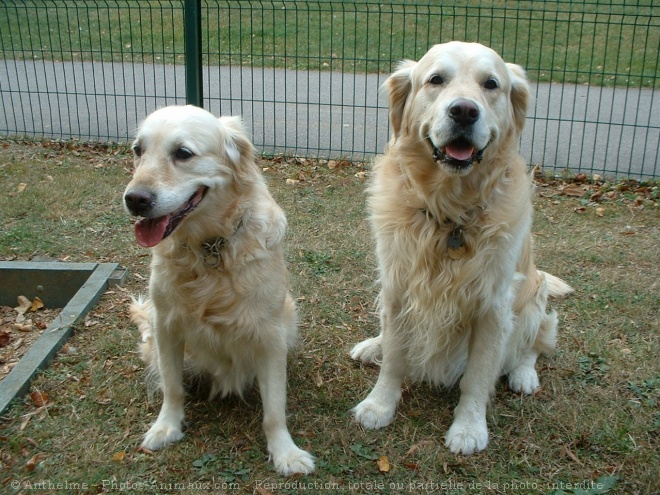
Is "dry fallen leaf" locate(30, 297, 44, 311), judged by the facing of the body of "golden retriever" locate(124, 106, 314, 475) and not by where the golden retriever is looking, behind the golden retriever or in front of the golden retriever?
behind

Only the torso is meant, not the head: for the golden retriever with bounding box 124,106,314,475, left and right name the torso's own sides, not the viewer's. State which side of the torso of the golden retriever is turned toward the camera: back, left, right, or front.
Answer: front

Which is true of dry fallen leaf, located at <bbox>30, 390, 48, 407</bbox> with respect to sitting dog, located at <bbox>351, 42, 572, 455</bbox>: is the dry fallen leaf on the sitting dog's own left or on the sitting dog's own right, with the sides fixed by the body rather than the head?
on the sitting dog's own right

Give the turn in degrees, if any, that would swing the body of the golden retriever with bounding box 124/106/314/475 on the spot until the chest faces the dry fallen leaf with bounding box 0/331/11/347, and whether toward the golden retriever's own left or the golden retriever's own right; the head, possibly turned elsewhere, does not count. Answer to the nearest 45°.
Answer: approximately 135° to the golden retriever's own right

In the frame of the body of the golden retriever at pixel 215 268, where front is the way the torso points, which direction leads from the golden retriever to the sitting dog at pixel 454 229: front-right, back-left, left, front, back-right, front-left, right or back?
left

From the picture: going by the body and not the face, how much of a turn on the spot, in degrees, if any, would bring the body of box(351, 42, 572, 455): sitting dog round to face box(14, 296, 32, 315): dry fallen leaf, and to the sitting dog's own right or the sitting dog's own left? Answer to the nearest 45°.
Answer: approximately 90° to the sitting dog's own right

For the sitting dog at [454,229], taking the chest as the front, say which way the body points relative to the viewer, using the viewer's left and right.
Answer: facing the viewer

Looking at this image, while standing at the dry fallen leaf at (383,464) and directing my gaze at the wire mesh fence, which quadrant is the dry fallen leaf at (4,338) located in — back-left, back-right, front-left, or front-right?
front-left

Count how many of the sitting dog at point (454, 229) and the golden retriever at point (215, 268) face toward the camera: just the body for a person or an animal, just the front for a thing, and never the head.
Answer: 2

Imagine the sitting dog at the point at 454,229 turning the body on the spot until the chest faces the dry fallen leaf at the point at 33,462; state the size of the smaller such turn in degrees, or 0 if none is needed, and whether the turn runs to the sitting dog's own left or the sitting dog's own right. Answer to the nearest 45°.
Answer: approximately 45° to the sitting dog's own right

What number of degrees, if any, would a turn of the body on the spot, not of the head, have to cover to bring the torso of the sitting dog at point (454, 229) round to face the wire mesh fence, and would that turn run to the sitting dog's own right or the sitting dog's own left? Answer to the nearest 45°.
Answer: approximately 180°
